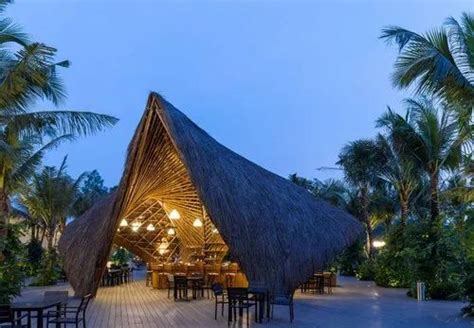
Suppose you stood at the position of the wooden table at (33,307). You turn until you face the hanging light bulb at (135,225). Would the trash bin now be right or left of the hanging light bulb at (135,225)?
right

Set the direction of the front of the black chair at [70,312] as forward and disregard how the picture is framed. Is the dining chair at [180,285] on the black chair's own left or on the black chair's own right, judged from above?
on the black chair's own right

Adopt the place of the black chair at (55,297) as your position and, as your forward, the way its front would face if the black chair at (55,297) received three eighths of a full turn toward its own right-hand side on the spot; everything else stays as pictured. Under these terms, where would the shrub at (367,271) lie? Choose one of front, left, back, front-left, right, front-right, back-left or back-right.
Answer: right

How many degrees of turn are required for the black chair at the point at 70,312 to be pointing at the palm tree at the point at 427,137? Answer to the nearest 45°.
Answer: approximately 135° to its right

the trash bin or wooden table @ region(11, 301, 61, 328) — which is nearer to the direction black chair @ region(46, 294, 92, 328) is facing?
the wooden table

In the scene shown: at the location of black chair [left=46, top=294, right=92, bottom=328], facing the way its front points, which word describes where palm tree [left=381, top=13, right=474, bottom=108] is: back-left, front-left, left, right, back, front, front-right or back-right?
back

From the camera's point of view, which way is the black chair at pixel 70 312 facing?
to the viewer's left

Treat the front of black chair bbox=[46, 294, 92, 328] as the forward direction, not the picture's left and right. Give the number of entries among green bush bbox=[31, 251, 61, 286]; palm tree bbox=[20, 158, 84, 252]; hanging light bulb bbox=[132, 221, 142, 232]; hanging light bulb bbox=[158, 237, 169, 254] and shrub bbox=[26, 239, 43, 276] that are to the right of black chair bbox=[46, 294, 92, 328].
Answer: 5

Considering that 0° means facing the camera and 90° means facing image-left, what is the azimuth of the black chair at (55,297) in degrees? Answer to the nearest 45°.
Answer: approximately 0°

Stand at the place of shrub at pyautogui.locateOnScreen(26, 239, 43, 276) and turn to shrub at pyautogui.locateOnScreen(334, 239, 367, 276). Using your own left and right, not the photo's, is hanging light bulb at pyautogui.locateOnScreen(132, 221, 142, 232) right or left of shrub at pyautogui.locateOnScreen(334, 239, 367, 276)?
right

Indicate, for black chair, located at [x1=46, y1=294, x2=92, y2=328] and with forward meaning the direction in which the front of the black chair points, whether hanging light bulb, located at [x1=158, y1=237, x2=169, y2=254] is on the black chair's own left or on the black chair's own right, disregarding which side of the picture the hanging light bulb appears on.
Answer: on the black chair's own right

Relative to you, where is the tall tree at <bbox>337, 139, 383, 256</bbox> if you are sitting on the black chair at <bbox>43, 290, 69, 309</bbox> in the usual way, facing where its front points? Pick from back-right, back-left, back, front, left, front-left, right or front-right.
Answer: back-left
